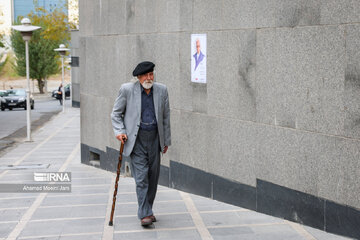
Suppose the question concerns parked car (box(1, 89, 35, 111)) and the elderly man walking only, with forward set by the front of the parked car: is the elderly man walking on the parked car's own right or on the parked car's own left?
on the parked car's own left

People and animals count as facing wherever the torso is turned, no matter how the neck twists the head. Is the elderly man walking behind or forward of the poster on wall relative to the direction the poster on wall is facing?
forward

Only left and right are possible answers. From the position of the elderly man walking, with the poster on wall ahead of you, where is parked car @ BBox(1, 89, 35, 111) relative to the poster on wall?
left

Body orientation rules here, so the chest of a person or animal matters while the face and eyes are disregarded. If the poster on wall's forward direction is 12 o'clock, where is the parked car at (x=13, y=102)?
The parked car is roughly at 4 o'clock from the poster on wall.

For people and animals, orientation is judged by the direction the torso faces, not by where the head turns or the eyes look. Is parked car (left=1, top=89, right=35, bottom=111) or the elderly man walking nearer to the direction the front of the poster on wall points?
the elderly man walking

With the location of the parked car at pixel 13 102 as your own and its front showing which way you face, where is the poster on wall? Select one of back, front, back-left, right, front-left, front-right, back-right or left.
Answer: front-left
